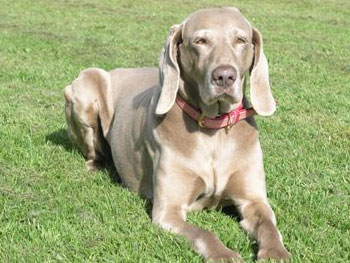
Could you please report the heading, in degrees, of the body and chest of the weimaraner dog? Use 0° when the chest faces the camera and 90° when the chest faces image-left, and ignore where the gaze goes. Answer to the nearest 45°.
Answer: approximately 315°
